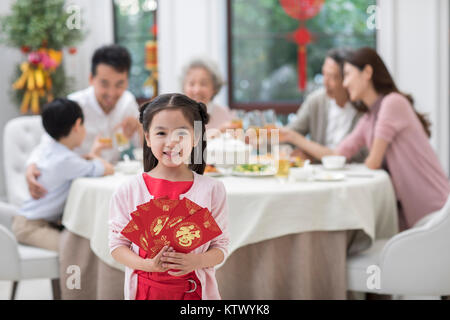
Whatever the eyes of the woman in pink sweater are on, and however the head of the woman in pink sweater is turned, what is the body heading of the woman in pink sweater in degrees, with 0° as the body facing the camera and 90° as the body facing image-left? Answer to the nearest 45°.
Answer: approximately 90°

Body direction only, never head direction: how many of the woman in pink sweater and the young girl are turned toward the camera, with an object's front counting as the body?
1

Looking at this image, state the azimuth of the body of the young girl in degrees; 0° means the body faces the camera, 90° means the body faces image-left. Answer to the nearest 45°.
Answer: approximately 0°

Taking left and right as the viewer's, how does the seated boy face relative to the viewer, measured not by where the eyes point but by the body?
facing away from the viewer and to the right of the viewer

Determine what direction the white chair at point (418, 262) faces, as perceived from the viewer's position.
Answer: facing to the left of the viewer

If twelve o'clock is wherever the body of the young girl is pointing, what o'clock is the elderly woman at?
The elderly woman is roughly at 6 o'clock from the young girl.

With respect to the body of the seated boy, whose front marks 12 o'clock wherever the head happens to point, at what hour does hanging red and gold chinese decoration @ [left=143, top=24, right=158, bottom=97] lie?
The hanging red and gold chinese decoration is roughly at 11 o'clock from the seated boy.

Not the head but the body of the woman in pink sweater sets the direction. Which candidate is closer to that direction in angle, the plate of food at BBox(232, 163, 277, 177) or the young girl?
the plate of food

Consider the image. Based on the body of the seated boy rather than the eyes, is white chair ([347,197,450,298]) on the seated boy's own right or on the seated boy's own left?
on the seated boy's own right

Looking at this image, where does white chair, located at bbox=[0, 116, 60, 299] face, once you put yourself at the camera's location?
facing to the right of the viewer

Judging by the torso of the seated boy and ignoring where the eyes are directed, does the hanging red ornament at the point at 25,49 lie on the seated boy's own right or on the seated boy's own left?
on the seated boy's own left

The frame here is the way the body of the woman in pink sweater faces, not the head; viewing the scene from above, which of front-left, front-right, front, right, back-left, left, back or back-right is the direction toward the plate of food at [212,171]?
front-left

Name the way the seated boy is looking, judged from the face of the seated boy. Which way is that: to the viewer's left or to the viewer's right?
to the viewer's right
